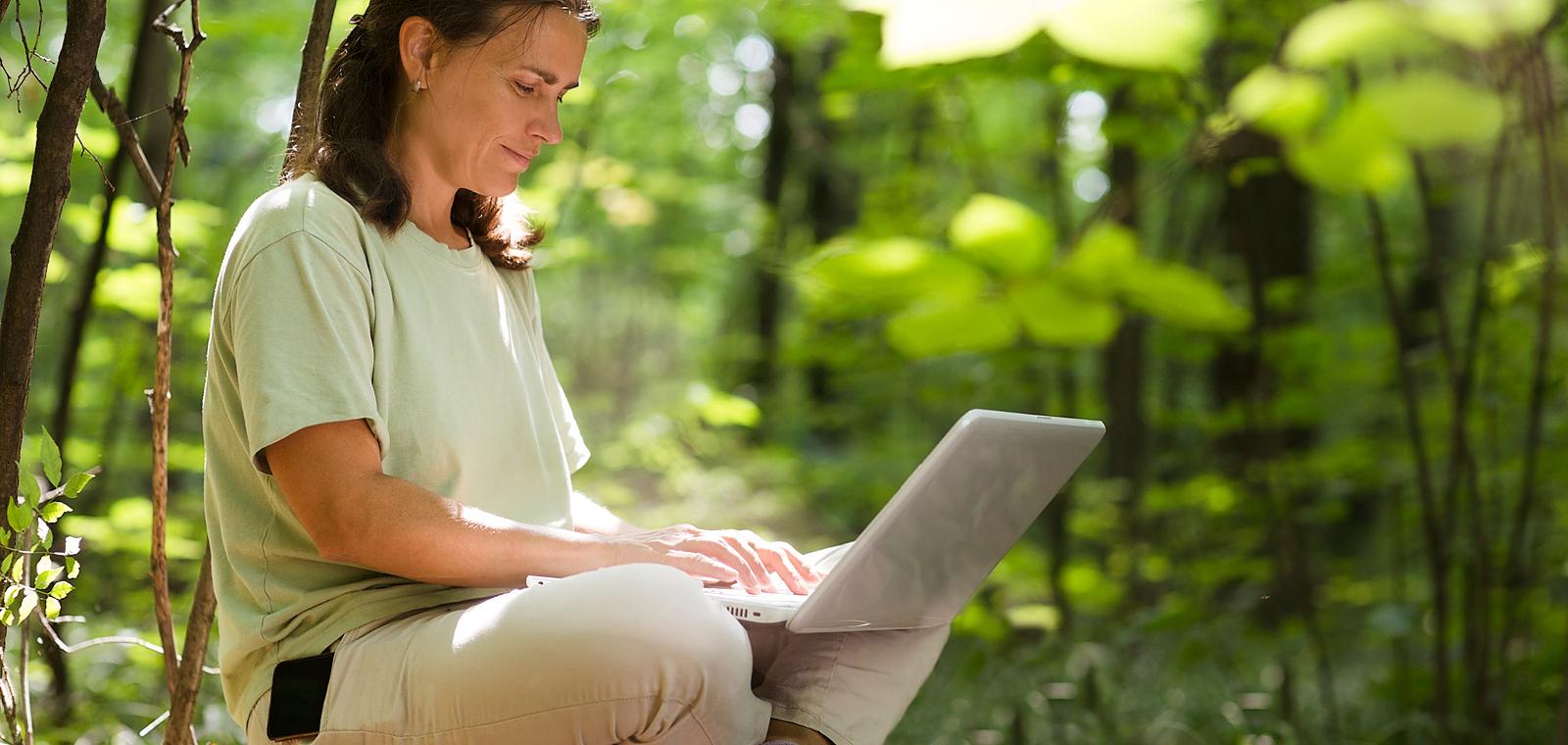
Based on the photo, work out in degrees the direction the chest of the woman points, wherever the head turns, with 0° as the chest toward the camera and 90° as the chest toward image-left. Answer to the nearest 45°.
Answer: approximately 315°

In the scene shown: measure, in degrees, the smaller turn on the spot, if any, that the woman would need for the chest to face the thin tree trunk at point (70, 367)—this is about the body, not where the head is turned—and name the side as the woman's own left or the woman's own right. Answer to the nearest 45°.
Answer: approximately 180°

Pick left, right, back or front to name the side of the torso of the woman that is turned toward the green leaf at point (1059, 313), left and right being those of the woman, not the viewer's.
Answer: front

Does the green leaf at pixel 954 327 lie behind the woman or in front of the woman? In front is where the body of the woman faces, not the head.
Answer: in front

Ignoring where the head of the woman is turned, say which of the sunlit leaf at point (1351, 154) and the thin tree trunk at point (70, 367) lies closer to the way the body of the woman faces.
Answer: the sunlit leaf

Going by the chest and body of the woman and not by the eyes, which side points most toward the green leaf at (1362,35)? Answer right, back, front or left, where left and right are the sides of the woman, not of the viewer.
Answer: front

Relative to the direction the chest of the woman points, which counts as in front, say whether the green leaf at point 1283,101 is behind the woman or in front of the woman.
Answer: in front

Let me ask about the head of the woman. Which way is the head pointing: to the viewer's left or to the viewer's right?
to the viewer's right

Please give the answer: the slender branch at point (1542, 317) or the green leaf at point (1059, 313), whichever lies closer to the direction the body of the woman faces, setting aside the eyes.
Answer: the green leaf
